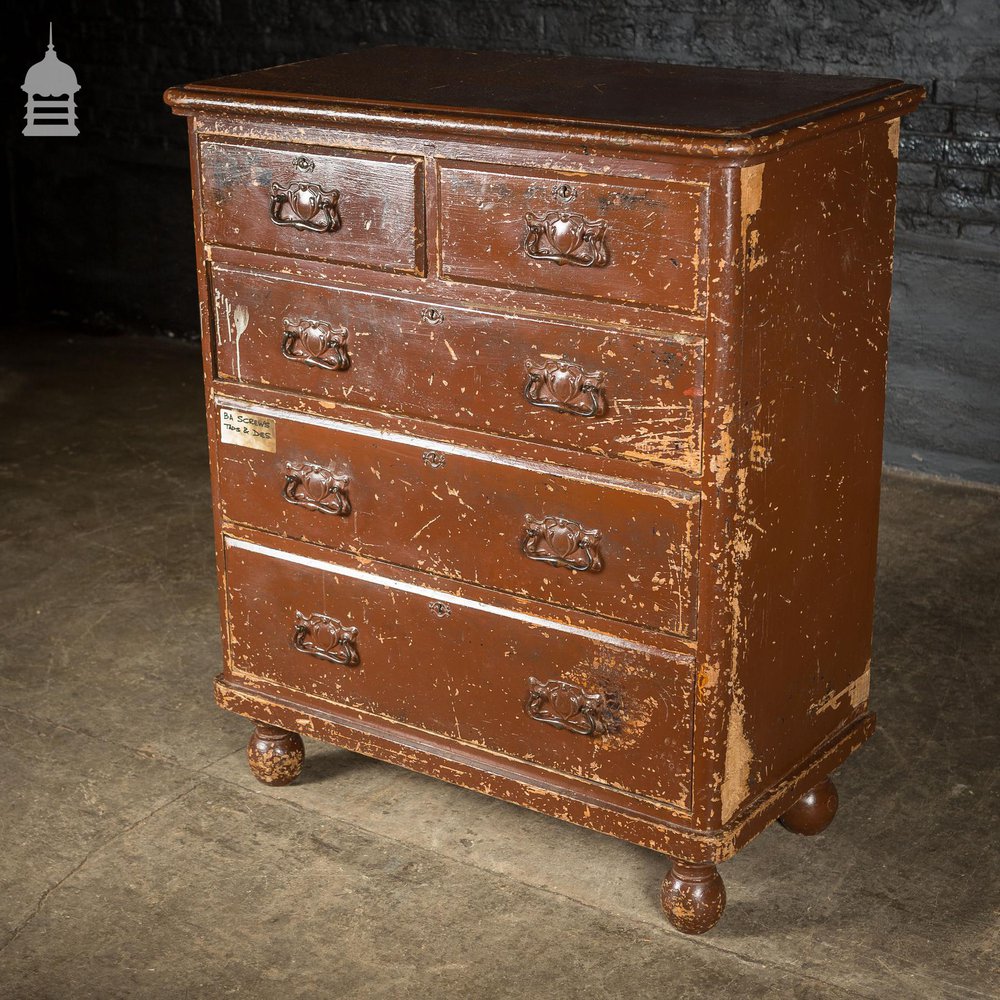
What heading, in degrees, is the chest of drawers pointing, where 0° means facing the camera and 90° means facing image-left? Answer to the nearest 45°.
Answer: approximately 45°
